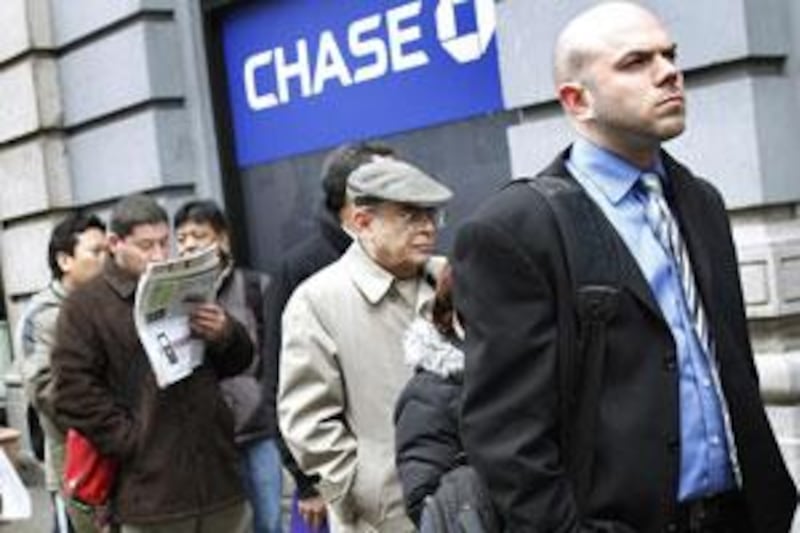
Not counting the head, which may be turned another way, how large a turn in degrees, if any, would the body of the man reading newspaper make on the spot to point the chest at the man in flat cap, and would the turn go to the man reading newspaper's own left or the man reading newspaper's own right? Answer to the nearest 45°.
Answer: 0° — they already face them

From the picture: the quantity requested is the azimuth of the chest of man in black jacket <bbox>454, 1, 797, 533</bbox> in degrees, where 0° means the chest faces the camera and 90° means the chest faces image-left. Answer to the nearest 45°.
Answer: approximately 315°

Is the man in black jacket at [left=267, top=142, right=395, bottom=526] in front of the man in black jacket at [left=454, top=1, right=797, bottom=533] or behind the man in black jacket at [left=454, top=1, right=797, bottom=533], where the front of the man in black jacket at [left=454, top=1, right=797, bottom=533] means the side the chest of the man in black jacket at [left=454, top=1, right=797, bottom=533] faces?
behind

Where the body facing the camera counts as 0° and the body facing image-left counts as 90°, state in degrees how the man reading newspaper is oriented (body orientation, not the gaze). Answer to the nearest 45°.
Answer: approximately 315°

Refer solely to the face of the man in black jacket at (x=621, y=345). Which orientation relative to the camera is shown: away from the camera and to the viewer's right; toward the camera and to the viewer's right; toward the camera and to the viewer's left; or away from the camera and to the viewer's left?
toward the camera and to the viewer's right

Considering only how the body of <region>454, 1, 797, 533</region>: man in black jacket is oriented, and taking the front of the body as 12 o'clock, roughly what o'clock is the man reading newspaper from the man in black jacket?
The man reading newspaper is roughly at 6 o'clock from the man in black jacket.

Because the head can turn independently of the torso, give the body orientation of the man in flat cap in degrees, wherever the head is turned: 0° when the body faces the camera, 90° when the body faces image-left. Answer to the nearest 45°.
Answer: approximately 315°

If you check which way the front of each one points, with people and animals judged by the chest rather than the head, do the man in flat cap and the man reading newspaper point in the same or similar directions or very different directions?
same or similar directions

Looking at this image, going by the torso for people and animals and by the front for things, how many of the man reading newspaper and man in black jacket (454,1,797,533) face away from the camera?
0

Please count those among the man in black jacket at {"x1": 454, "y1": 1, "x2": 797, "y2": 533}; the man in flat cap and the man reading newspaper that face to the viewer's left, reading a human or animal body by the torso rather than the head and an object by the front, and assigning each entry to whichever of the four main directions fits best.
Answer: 0

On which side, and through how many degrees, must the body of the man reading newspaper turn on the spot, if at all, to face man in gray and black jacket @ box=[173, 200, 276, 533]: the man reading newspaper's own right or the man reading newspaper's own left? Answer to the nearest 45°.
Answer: approximately 90° to the man reading newspaper's own left

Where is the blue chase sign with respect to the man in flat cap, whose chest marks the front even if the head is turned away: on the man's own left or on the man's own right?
on the man's own left

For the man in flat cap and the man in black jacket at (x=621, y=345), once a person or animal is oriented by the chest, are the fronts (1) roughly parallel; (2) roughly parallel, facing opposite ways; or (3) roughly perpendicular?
roughly parallel

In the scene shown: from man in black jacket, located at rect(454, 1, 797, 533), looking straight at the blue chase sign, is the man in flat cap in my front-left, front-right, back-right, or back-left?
front-left

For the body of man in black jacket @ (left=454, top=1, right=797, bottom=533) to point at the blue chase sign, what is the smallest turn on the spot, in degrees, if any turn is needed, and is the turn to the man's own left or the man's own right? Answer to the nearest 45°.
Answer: approximately 135° to the man's own left

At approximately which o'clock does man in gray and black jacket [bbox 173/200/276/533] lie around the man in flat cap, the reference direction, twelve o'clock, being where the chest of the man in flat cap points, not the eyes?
The man in gray and black jacket is roughly at 7 o'clock from the man in flat cap.
